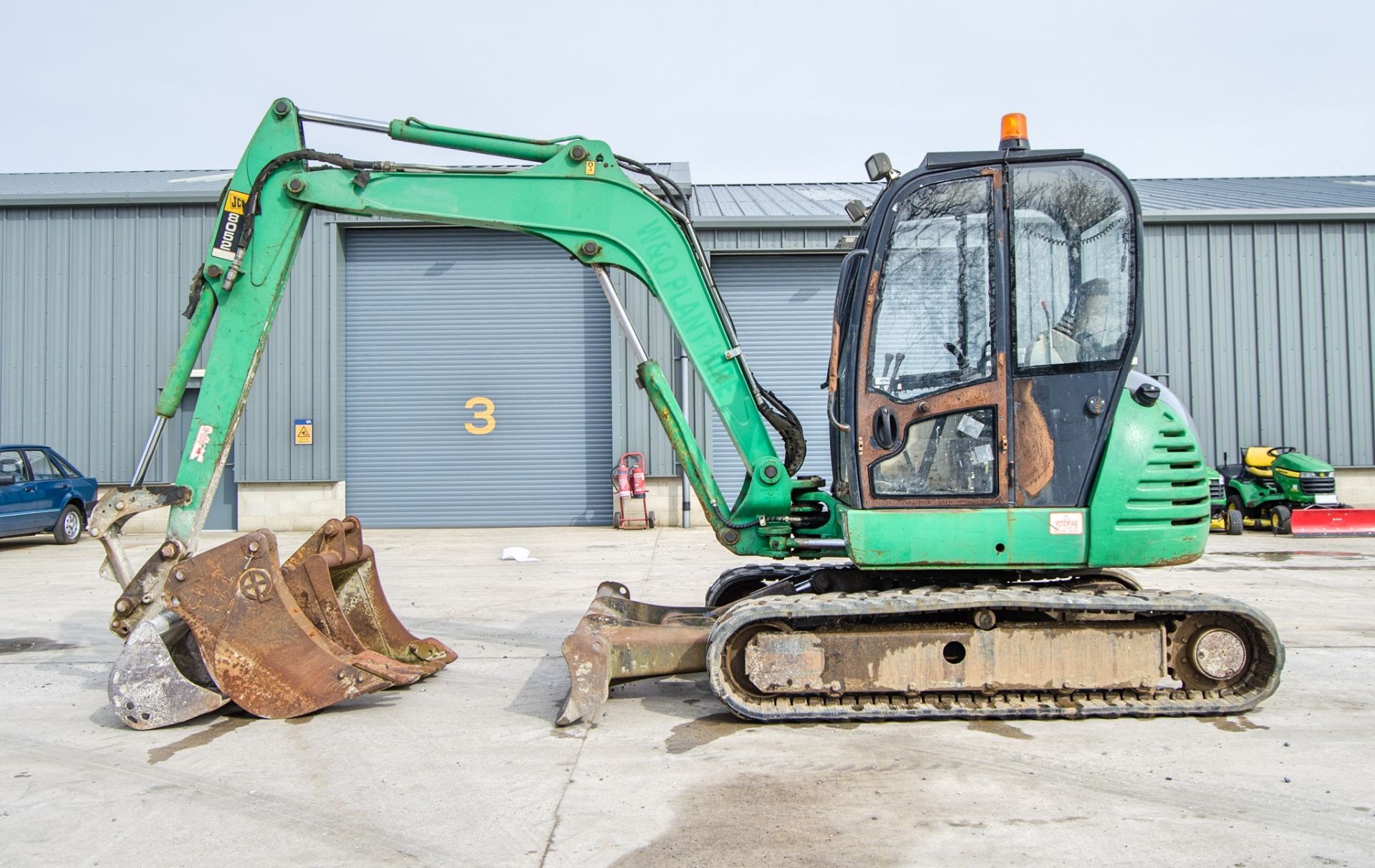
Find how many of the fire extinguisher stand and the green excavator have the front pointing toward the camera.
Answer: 1

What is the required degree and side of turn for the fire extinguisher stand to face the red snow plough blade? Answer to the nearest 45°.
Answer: approximately 90° to its left

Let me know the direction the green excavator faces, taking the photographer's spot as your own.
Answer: facing to the left of the viewer

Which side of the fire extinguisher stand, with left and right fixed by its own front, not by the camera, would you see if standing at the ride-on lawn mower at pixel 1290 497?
left

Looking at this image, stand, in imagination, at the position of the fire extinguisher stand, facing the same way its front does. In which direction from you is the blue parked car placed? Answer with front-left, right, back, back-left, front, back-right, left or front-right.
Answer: right

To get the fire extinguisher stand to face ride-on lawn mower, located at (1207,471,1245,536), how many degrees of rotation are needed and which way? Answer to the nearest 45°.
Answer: approximately 90° to its left

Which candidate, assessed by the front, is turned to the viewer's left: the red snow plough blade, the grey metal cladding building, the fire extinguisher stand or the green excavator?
the green excavator

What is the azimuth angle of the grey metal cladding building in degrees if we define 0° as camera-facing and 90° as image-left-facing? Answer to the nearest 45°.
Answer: approximately 0°
